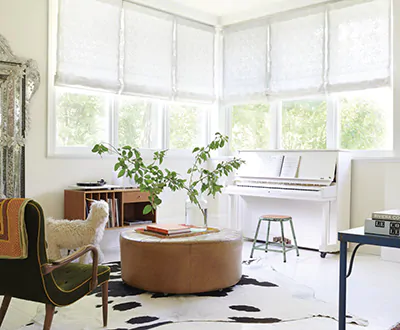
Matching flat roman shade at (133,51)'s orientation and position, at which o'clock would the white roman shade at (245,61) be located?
The white roman shade is roughly at 10 o'clock from the flat roman shade.

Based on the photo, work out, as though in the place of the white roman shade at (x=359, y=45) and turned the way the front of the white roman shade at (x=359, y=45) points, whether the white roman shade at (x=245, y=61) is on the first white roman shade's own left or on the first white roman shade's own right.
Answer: on the first white roman shade's own right

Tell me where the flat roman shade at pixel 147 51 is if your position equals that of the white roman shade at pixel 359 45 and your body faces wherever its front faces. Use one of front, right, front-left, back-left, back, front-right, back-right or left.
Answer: front-right

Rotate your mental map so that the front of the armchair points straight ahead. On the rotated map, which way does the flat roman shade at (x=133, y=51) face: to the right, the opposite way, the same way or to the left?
to the right

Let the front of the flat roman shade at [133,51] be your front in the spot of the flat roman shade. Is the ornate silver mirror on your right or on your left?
on your right

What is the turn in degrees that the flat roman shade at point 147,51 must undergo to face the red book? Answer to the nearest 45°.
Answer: approximately 45° to its right

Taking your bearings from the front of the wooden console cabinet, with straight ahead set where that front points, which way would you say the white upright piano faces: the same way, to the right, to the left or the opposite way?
to the right

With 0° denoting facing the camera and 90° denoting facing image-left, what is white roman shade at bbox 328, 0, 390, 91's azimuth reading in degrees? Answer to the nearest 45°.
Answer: approximately 45°

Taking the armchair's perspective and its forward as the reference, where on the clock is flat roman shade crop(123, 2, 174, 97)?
The flat roman shade is roughly at 11 o'clock from the armchair.

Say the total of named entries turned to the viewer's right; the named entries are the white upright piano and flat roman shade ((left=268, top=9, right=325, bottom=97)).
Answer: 0

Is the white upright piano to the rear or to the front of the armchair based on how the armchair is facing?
to the front

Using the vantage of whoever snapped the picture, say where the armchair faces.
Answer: facing away from the viewer and to the right of the viewer

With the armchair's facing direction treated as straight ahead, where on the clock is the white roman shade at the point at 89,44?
The white roman shade is roughly at 11 o'clock from the armchair.

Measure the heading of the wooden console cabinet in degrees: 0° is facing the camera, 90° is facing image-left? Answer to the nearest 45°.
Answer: approximately 315°

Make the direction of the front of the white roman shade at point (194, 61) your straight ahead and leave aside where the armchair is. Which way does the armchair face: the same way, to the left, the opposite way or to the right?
to the left
